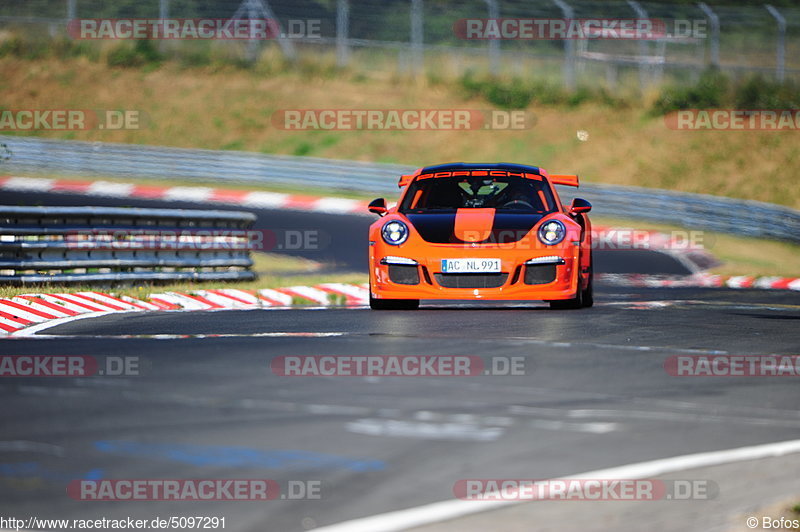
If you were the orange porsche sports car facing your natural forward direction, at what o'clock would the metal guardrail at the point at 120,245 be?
The metal guardrail is roughly at 4 o'clock from the orange porsche sports car.

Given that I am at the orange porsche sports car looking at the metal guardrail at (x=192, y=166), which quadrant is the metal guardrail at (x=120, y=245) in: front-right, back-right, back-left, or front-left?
front-left

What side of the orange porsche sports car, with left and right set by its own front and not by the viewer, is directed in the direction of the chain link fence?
back

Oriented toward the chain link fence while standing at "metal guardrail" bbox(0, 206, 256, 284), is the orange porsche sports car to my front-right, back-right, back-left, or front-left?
back-right

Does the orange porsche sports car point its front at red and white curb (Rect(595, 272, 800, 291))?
no

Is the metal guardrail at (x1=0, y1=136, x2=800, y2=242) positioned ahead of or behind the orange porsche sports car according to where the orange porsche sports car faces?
behind

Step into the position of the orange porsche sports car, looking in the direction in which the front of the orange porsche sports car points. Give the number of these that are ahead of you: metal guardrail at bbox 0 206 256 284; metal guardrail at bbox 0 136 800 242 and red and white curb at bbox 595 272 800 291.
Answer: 0

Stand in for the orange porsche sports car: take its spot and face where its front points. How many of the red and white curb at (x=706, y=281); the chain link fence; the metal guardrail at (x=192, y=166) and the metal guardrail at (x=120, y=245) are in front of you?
0

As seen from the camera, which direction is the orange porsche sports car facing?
toward the camera

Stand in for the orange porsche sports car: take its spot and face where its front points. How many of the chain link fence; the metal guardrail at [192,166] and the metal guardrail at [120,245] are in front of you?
0

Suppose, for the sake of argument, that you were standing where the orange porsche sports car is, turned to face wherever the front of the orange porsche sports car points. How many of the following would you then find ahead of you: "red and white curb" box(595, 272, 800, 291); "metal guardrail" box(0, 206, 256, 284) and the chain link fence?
0
